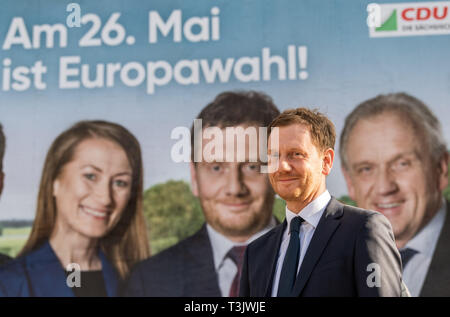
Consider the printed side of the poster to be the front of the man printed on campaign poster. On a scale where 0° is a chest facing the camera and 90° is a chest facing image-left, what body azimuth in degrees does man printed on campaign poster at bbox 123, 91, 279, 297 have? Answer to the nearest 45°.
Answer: approximately 0°

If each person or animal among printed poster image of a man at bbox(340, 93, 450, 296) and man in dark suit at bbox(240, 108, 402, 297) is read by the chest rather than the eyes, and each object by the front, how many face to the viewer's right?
0

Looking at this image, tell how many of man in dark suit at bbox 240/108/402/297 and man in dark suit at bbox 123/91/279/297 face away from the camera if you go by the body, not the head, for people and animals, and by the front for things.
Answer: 0
